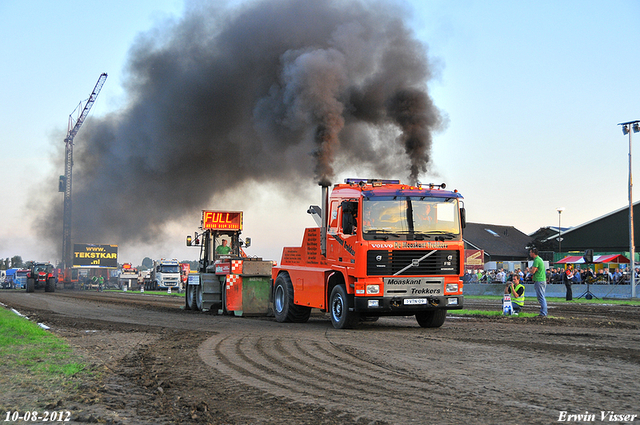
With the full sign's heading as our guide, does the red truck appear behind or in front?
in front

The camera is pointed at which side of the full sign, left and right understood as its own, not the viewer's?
front

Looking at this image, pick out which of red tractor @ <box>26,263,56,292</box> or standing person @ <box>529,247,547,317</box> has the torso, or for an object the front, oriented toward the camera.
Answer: the red tractor

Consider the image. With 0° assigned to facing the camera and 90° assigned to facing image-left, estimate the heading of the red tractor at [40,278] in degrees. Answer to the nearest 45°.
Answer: approximately 0°

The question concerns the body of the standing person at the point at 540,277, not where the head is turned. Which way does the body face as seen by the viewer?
to the viewer's left

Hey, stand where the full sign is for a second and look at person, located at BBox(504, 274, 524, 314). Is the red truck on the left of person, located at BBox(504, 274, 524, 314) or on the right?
right

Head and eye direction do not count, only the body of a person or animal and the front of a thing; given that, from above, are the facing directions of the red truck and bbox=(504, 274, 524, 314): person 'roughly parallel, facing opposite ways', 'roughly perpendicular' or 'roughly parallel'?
roughly perpendicular

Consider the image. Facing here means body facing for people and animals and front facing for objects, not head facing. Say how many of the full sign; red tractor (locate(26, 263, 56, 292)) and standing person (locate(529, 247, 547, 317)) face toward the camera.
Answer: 2

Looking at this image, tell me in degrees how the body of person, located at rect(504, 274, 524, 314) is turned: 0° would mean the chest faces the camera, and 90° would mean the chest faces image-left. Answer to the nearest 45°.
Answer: approximately 45°
